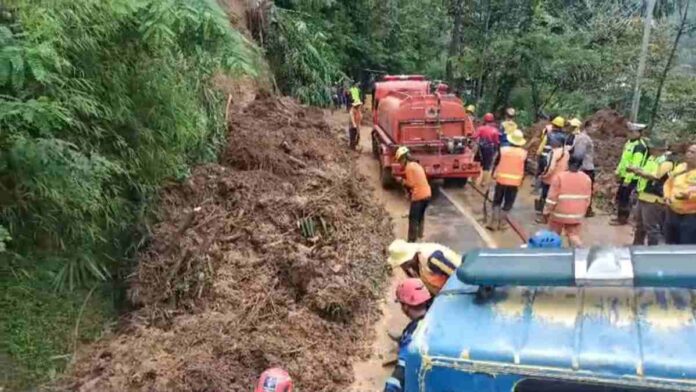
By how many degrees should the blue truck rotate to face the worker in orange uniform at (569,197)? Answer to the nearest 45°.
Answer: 0° — it already faces them

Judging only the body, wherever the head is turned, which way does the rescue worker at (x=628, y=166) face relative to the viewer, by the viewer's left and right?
facing to the left of the viewer

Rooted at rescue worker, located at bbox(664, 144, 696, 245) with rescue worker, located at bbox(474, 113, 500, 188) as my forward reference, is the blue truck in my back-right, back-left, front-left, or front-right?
back-left

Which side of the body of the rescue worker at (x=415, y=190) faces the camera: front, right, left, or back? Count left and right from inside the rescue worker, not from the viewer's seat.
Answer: left

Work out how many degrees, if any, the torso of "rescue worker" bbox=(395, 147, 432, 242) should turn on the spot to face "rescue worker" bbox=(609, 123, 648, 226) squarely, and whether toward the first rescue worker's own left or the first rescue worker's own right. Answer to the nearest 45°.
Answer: approximately 180°

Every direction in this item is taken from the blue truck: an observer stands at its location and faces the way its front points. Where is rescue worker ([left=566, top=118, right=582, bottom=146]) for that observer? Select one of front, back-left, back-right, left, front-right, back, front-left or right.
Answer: front

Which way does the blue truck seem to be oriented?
away from the camera

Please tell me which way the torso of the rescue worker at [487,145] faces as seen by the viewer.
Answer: away from the camera

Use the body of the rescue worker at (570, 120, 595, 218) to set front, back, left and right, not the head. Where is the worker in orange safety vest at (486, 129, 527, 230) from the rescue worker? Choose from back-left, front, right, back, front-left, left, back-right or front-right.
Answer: front-left

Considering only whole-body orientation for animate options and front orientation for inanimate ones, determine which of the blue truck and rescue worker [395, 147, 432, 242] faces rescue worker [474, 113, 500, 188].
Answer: the blue truck

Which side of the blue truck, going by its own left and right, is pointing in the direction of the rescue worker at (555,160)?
front
